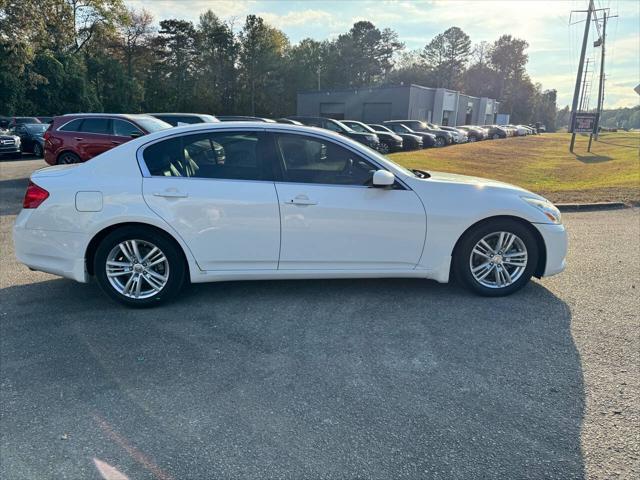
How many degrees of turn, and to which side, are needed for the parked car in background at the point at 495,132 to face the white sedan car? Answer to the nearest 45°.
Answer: approximately 45° to its right

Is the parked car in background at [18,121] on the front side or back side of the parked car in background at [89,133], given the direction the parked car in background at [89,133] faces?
on the back side

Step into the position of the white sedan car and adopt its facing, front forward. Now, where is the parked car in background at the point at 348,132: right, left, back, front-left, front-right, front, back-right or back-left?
left

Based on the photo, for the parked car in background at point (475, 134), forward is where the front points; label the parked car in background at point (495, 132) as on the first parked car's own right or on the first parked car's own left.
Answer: on the first parked car's own left

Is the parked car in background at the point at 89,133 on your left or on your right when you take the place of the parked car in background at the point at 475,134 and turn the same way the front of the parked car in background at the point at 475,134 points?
on your right

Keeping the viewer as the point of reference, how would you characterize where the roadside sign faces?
facing the viewer

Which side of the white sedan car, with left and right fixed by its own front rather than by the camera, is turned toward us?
right

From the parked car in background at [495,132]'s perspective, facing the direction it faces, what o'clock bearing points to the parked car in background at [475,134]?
the parked car in background at [475,134] is roughly at 2 o'clock from the parked car in background at [495,132].

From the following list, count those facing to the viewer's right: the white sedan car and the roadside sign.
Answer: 1

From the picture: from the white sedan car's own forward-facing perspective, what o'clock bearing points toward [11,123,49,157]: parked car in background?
The parked car in background is roughly at 8 o'clock from the white sedan car.

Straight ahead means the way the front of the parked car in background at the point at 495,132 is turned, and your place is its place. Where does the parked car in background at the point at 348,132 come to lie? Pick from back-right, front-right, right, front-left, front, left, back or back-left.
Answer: front-right

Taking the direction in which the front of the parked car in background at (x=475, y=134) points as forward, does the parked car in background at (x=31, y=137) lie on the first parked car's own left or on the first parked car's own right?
on the first parked car's own right
